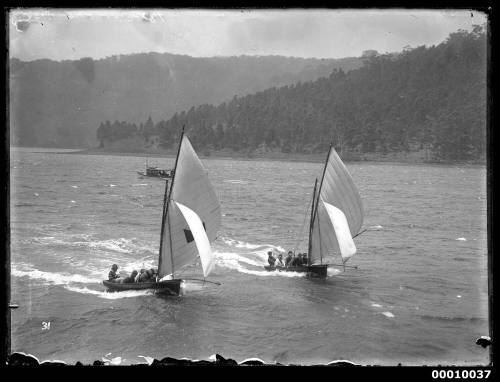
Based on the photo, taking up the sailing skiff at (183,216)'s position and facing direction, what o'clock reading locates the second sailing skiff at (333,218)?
The second sailing skiff is roughly at 11 o'clock from the sailing skiff.

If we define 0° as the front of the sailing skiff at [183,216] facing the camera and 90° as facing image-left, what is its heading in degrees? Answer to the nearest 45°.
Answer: approximately 270°
